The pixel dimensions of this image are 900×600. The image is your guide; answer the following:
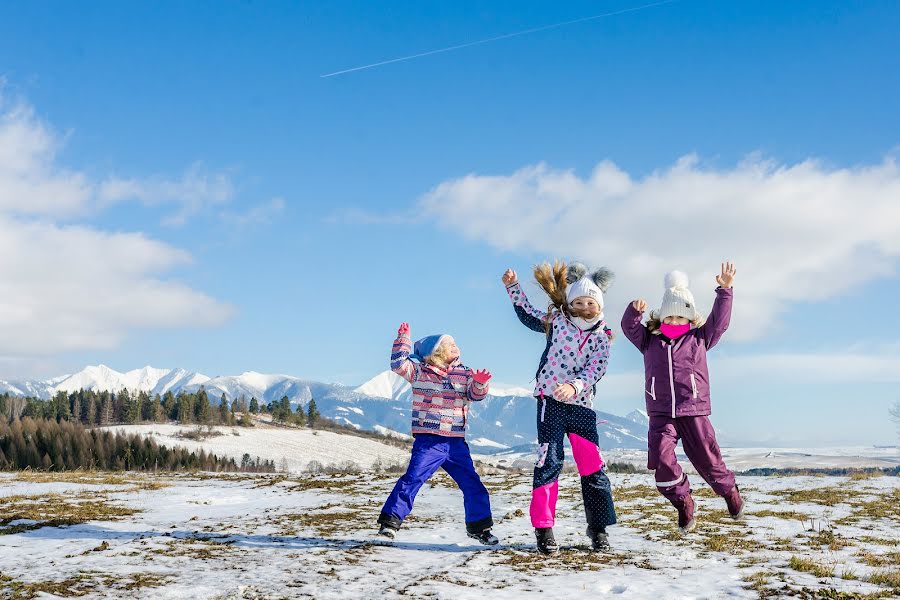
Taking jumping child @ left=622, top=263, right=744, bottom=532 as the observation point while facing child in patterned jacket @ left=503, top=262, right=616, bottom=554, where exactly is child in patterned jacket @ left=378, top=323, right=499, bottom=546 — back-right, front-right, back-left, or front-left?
front-right

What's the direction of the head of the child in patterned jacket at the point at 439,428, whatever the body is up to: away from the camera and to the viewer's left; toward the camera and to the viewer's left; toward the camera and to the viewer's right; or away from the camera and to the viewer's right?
toward the camera and to the viewer's right

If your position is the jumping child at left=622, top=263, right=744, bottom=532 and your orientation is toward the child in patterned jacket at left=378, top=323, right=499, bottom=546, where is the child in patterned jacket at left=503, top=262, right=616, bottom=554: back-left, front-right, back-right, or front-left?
front-left

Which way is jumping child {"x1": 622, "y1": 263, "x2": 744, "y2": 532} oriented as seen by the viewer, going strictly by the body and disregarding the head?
toward the camera

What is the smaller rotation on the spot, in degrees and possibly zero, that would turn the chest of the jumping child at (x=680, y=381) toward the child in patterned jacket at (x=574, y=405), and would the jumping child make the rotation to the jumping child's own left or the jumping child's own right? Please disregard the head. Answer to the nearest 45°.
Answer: approximately 45° to the jumping child's own right

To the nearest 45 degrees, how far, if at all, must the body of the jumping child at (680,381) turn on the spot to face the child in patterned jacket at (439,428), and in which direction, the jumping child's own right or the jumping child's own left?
approximately 90° to the jumping child's own right

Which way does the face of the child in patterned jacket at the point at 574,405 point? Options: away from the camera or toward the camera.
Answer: toward the camera

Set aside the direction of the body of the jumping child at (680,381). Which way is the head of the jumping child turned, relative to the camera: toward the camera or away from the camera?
toward the camera

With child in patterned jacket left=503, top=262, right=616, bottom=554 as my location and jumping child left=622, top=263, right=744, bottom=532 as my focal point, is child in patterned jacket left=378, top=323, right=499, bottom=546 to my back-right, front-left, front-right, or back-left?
back-left

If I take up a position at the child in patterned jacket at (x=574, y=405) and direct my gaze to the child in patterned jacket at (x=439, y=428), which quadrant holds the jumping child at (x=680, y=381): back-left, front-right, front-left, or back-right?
back-right

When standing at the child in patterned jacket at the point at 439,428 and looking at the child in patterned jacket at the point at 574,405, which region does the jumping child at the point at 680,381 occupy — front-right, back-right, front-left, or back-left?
front-left
